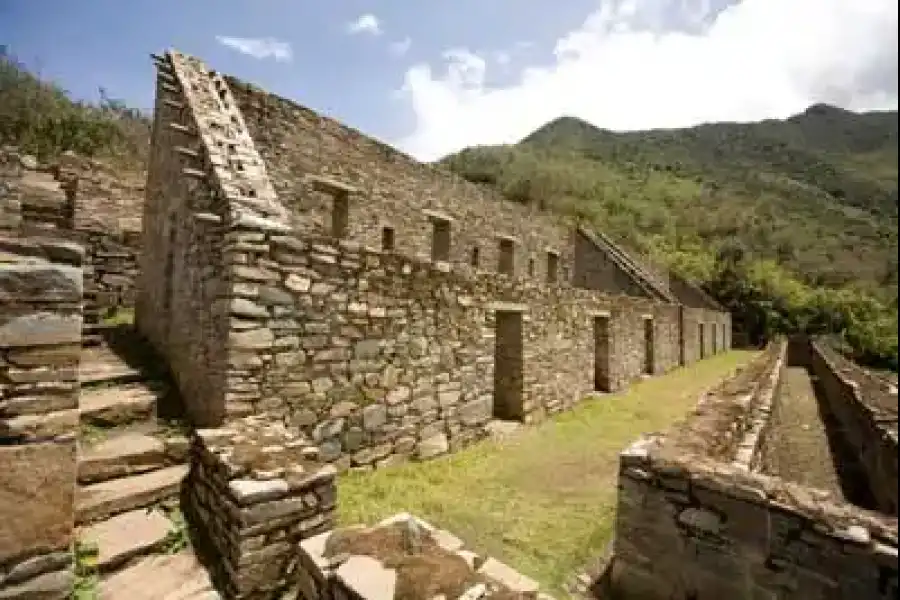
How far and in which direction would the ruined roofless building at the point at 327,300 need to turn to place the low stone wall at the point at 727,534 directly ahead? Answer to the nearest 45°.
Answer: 0° — it already faces it

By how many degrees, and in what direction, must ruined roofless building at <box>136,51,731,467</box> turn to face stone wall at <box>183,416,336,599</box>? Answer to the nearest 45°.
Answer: approximately 45° to its right

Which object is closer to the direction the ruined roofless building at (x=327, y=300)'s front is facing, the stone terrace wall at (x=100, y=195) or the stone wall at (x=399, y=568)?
the stone wall

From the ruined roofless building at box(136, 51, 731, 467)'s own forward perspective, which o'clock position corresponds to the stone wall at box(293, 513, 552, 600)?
The stone wall is roughly at 1 o'clock from the ruined roofless building.

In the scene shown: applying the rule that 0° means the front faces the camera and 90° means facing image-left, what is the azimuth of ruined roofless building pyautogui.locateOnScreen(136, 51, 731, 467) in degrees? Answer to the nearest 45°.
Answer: approximately 315°

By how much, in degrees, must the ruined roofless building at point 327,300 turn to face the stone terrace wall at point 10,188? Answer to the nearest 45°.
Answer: approximately 135° to its right

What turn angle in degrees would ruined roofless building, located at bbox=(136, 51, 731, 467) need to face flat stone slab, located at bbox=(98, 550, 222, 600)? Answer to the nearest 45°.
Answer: approximately 45° to its right
